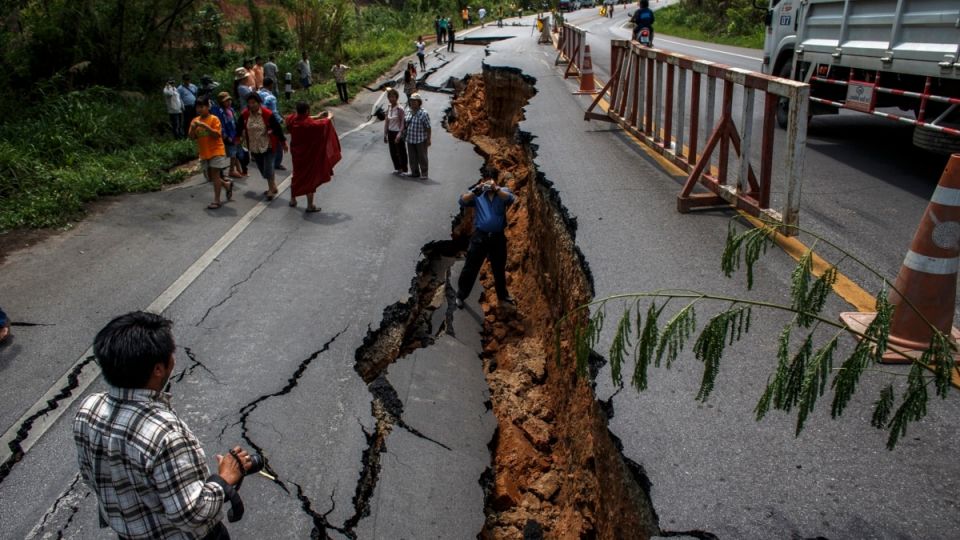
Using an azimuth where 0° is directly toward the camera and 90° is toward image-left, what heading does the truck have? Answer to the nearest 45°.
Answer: approximately 135°

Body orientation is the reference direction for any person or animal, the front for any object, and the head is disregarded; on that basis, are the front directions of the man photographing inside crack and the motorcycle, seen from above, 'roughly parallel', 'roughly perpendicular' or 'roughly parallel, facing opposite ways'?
roughly parallel, facing opposite ways

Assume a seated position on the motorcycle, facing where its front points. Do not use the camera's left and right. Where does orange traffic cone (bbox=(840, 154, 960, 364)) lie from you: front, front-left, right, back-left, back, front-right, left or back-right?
back

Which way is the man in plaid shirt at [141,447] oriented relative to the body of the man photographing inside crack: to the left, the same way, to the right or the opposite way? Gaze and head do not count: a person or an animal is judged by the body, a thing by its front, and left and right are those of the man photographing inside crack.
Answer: the opposite way

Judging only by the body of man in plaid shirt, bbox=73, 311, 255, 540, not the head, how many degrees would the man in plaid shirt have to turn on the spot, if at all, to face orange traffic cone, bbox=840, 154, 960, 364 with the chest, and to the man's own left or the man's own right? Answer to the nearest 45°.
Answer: approximately 45° to the man's own right

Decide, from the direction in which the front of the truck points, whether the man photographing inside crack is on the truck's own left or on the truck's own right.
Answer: on the truck's own left

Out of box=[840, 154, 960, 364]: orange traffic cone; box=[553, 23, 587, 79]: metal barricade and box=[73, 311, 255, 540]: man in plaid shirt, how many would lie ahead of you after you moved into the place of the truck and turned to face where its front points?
1

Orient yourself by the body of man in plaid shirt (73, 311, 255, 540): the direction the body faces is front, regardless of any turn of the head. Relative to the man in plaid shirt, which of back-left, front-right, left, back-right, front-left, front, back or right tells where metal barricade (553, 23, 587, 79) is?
front

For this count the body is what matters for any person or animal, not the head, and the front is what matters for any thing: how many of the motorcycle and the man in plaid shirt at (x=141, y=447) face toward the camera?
0

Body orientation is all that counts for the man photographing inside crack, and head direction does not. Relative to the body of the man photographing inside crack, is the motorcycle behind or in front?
behind

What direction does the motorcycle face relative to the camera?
away from the camera

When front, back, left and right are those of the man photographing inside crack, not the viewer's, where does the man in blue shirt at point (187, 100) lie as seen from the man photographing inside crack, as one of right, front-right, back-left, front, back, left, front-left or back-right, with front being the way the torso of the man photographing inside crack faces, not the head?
back-right

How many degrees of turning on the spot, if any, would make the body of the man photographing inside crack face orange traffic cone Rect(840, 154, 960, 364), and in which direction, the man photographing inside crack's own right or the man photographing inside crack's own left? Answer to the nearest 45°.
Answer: approximately 45° to the man photographing inside crack's own left

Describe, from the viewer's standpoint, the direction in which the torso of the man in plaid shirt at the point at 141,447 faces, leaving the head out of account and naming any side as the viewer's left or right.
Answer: facing away from the viewer and to the right of the viewer

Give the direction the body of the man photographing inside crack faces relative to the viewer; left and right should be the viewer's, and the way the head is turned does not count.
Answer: facing the viewer
